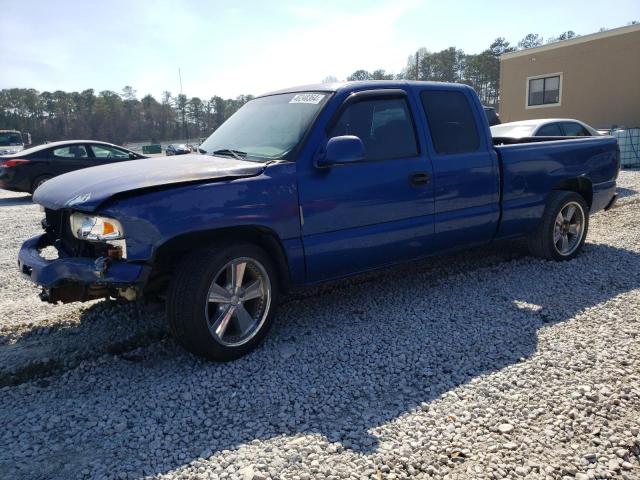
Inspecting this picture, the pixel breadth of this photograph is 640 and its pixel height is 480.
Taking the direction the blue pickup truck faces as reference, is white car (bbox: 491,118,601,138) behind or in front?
behind

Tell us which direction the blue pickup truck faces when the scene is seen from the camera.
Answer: facing the viewer and to the left of the viewer

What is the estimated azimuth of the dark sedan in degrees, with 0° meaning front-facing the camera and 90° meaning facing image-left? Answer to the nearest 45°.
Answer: approximately 270°

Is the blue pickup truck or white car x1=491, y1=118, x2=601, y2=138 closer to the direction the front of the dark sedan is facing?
the white car

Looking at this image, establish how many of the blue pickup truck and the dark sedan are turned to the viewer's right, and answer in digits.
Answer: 1

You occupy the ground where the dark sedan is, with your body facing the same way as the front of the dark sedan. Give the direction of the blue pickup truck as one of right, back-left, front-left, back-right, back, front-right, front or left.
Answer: right

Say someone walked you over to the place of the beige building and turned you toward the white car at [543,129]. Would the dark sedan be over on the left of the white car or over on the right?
right

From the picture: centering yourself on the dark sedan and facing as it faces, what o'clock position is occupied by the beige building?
The beige building is roughly at 12 o'clock from the dark sedan.

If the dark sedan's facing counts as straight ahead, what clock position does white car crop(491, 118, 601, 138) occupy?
The white car is roughly at 1 o'clock from the dark sedan.

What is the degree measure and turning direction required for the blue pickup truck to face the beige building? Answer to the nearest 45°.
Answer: approximately 180°

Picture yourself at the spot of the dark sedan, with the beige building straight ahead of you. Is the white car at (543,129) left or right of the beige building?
right

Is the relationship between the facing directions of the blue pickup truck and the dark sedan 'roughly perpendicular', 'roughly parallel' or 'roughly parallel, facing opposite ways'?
roughly parallel, facing opposite ways

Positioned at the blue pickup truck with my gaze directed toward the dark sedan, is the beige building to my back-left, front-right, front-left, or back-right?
front-right

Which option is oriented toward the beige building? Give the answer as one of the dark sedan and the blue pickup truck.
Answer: the dark sedan

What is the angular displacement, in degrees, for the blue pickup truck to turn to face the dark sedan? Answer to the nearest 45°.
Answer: approximately 90° to its right
